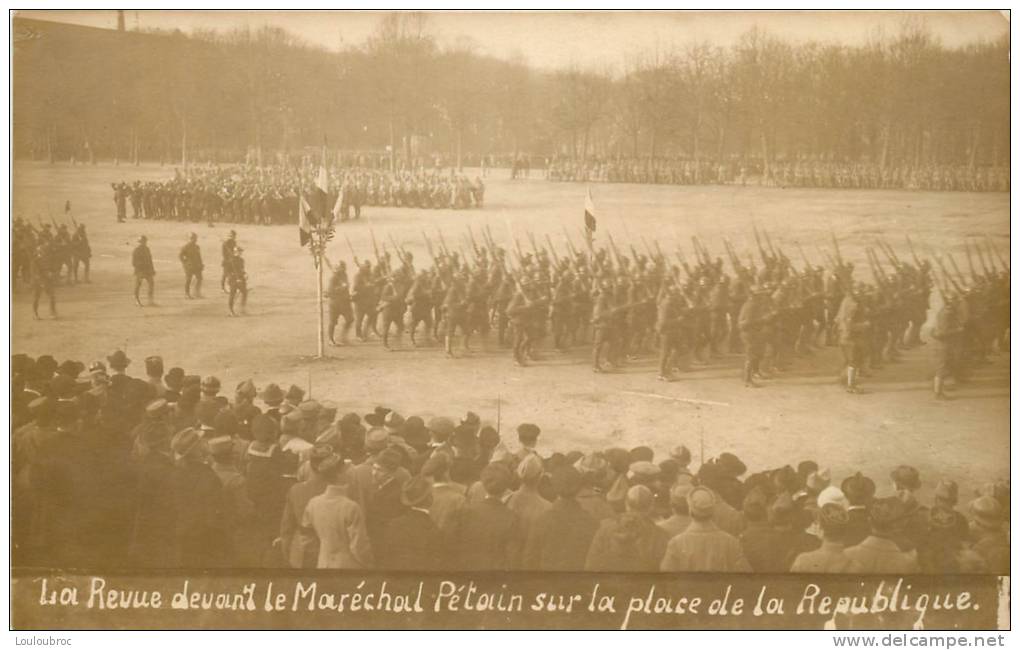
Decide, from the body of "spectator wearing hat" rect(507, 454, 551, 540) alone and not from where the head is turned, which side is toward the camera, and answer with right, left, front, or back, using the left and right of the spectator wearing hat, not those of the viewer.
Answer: back

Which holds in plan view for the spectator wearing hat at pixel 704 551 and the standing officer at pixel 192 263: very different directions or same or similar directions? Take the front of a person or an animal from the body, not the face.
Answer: very different directions

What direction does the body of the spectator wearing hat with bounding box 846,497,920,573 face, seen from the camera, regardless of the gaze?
away from the camera

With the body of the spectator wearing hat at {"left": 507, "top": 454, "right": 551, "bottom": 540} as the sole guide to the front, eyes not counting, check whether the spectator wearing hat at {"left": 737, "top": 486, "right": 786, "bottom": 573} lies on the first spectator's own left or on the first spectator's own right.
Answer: on the first spectator's own right

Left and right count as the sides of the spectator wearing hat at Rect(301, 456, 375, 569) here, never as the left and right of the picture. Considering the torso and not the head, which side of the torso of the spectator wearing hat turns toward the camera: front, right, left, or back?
back

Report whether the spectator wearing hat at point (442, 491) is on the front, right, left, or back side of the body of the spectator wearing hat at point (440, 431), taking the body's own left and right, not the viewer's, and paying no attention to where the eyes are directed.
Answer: back

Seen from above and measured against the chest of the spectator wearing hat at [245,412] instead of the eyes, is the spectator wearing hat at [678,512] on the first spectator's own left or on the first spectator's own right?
on the first spectator's own right

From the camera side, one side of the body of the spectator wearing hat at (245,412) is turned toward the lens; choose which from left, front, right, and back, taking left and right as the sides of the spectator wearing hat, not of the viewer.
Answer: back

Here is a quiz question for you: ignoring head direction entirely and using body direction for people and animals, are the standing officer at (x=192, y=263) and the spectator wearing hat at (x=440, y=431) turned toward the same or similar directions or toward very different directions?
very different directions

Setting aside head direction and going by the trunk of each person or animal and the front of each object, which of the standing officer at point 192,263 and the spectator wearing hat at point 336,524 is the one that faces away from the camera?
the spectator wearing hat

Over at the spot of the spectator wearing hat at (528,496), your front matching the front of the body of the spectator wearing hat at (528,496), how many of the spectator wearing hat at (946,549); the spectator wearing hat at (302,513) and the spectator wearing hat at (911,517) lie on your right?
2

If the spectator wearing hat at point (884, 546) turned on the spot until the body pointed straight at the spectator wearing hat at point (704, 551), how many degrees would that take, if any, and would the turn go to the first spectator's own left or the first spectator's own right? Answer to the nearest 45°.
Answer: approximately 135° to the first spectator's own left
